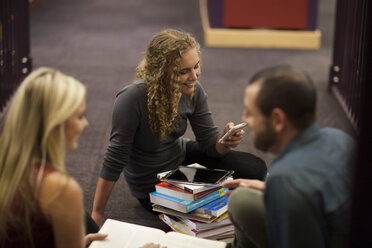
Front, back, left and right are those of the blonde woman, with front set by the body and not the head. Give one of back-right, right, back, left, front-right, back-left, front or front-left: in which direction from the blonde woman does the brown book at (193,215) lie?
front

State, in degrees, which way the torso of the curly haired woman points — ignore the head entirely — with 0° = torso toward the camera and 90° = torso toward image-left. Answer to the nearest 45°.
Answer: approximately 315°

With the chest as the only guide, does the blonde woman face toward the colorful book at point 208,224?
yes

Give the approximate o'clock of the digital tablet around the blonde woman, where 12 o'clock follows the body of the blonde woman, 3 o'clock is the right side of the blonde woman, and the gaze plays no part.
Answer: The digital tablet is roughly at 12 o'clock from the blonde woman.

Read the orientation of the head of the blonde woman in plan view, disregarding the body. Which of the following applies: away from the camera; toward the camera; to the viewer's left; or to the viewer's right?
to the viewer's right

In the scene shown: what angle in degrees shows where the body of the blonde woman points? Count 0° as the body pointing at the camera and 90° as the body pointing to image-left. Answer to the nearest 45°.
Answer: approximately 225°

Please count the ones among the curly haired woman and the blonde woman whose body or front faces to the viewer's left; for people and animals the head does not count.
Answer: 0

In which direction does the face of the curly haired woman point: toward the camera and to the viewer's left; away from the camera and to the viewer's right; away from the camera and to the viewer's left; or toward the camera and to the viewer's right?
toward the camera and to the viewer's right

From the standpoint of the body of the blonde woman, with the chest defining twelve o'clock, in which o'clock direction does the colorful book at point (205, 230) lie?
The colorful book is roughly at 12 o'clock from the blonde woman.

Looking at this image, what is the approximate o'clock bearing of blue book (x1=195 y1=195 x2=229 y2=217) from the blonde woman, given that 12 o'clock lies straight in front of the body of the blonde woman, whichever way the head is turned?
The blue book is roughly at 12 o'clock from the blonde woman.

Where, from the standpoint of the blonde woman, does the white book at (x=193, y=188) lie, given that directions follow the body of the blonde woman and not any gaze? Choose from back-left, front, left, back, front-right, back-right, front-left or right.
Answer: front

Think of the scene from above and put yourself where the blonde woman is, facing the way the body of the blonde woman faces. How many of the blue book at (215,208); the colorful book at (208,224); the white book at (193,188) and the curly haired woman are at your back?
0
